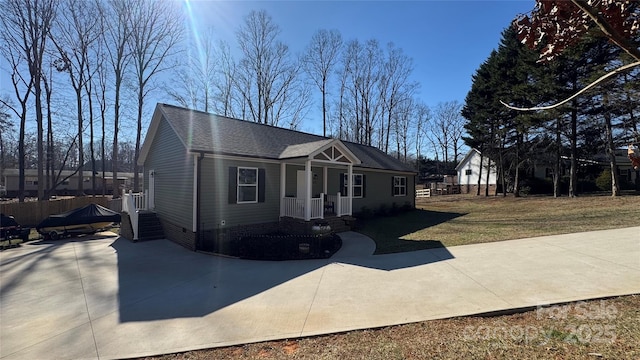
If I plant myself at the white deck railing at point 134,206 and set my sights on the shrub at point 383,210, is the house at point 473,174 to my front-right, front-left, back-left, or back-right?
front-left

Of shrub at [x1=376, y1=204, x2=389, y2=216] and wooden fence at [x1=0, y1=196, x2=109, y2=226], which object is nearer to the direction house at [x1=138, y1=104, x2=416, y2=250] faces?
the shrub

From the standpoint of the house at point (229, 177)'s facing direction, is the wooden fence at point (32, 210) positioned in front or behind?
behind

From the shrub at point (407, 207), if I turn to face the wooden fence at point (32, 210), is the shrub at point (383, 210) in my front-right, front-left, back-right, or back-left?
front-left

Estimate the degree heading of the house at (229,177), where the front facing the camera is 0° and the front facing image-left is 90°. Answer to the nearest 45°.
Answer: approximately 315°

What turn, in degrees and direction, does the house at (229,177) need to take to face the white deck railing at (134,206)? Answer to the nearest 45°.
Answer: approximately 135° to its right

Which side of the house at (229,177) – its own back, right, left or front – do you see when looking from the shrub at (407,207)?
left

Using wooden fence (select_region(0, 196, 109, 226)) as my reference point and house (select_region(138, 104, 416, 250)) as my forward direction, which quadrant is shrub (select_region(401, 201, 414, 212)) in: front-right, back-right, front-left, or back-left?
front-left

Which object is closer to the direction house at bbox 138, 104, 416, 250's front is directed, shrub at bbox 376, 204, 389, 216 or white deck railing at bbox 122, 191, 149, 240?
the shrub

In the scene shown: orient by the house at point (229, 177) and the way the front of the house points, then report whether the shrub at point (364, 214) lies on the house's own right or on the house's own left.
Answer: on the house's own left

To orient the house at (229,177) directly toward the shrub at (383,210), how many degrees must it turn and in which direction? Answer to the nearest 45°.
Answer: approximately 90° to its left

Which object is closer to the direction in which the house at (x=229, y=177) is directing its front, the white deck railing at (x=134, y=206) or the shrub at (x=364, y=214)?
the shrub
